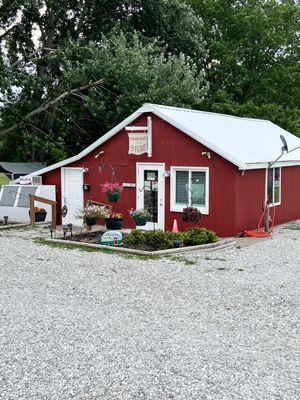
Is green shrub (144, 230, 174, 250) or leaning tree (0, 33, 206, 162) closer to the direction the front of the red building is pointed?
the green shrub

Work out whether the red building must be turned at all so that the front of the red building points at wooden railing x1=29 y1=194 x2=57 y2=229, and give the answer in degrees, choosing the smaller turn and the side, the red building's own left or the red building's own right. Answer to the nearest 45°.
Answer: approximately 45° to the red building's own right

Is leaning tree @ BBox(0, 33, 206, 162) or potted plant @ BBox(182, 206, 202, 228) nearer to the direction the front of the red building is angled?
the potted plant

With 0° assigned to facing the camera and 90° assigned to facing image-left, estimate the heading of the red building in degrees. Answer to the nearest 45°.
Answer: approximately 45°

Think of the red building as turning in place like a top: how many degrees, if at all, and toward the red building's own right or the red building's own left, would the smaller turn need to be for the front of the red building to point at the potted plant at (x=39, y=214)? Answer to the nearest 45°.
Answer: approximately 45° to the red building's own right

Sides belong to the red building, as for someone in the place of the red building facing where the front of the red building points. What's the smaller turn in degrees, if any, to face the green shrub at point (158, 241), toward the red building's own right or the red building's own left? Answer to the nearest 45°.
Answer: approximately 45° to the red building's own left

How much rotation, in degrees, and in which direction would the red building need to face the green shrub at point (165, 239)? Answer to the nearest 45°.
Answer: approximately 45° to its left
